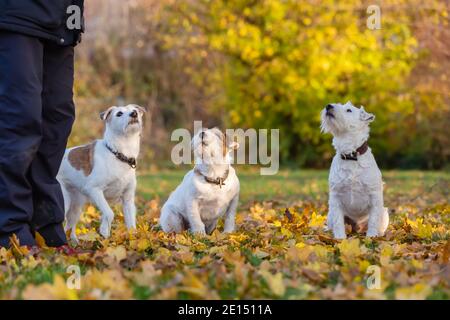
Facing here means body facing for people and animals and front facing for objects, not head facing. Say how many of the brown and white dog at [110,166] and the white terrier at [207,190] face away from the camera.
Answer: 0

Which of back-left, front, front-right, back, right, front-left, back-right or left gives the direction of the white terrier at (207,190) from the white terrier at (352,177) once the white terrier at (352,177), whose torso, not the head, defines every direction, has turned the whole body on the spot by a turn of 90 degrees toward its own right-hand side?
front-left

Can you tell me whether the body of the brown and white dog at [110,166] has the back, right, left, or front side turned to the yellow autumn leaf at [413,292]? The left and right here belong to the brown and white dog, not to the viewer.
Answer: front

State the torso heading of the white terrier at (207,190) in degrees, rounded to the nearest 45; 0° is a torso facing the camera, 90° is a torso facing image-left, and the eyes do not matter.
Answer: approximately 315°

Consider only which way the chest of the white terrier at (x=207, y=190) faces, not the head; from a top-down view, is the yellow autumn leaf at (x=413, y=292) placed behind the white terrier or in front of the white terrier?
in front

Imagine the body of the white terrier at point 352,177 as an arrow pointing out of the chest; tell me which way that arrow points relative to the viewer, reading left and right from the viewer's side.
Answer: facing the viewer and to the left of the viewer

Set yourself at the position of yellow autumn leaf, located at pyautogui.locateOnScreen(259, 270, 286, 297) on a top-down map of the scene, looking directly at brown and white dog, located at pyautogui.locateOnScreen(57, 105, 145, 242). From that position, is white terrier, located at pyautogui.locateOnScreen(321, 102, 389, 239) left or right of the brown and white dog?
right

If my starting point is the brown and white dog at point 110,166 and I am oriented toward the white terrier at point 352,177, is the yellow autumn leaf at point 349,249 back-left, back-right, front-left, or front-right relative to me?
front-right

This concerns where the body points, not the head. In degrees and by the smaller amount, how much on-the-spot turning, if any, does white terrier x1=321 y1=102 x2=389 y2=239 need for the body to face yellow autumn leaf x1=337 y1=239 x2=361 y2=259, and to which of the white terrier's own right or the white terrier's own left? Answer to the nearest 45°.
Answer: approximately 45° to the white terrier's own left

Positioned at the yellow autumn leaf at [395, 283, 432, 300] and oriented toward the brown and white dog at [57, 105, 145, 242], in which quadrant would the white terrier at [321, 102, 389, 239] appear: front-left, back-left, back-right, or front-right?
front-right

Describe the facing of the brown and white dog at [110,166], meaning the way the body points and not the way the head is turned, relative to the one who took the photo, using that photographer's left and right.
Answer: facing the viewer and to the right of the viewer

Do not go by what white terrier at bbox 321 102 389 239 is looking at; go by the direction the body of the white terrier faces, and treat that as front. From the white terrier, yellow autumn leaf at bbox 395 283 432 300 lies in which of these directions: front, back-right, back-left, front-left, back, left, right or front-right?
front-left

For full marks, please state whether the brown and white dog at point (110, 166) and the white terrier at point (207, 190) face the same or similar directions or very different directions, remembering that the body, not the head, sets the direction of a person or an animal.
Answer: same or similar directions
